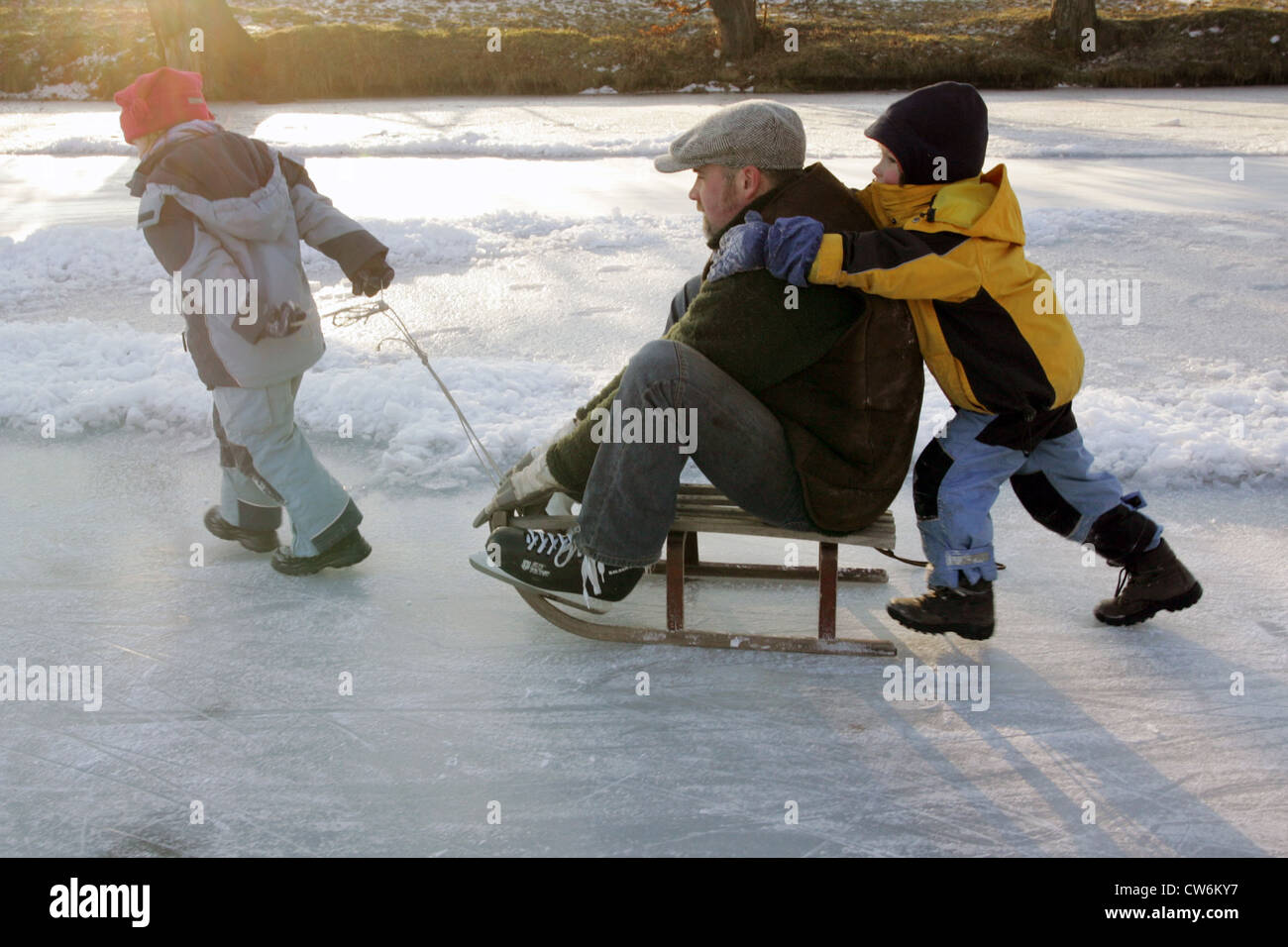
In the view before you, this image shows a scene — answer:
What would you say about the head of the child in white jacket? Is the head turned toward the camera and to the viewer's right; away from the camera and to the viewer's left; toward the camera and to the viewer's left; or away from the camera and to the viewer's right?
away from the camera and to the viewer's left

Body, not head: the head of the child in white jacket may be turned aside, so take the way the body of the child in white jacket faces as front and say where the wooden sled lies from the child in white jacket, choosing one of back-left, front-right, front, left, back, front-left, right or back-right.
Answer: back

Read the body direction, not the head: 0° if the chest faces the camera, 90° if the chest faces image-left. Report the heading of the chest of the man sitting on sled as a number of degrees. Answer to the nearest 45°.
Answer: approximately 90°

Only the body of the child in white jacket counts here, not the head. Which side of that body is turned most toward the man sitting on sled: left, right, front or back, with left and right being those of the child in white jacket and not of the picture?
back

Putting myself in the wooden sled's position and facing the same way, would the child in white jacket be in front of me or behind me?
in front

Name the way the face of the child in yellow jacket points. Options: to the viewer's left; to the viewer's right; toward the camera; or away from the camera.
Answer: to the viewer's left

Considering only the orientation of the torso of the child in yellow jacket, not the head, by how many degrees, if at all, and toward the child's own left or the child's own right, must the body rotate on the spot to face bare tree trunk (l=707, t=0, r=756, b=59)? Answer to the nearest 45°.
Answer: approximately 90° to the child's own right

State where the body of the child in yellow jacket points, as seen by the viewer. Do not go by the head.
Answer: to the viewer's left

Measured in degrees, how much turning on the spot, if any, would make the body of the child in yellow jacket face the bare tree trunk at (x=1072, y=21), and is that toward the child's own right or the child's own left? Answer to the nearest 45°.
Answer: approximately 90° to the child's own right

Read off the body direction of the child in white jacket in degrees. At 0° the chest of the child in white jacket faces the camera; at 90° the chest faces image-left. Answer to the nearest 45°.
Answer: approximately 135°

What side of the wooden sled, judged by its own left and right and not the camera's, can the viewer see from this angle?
left

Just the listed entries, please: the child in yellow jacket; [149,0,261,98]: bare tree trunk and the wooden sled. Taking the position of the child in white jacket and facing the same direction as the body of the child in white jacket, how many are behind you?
2

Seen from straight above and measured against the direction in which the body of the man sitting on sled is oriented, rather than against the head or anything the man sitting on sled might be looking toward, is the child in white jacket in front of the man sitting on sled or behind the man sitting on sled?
in front

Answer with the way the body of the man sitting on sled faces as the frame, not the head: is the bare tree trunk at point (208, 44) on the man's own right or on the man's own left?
on the man's own right

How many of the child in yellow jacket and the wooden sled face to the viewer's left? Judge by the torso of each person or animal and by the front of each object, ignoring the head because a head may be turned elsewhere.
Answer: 2

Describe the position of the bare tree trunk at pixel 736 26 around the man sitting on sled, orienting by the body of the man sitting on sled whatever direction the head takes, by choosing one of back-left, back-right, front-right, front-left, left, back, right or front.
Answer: right

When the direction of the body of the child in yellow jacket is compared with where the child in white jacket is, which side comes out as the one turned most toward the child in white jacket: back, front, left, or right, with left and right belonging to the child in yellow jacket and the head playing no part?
front
